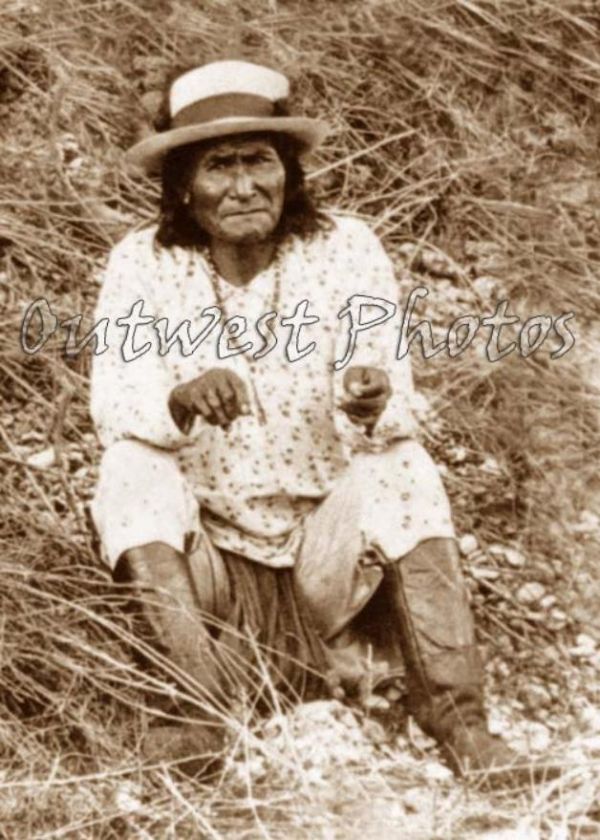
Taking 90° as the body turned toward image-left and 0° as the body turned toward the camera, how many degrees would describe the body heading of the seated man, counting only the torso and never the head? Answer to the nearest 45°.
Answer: approximately 0°
